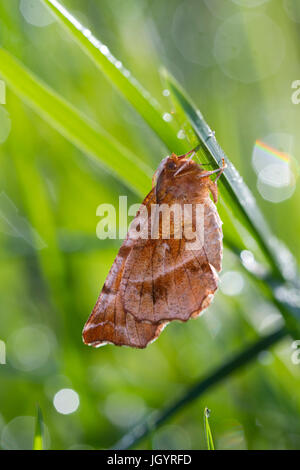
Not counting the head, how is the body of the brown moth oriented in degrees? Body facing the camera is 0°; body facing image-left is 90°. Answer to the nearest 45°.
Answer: approximately 270°
